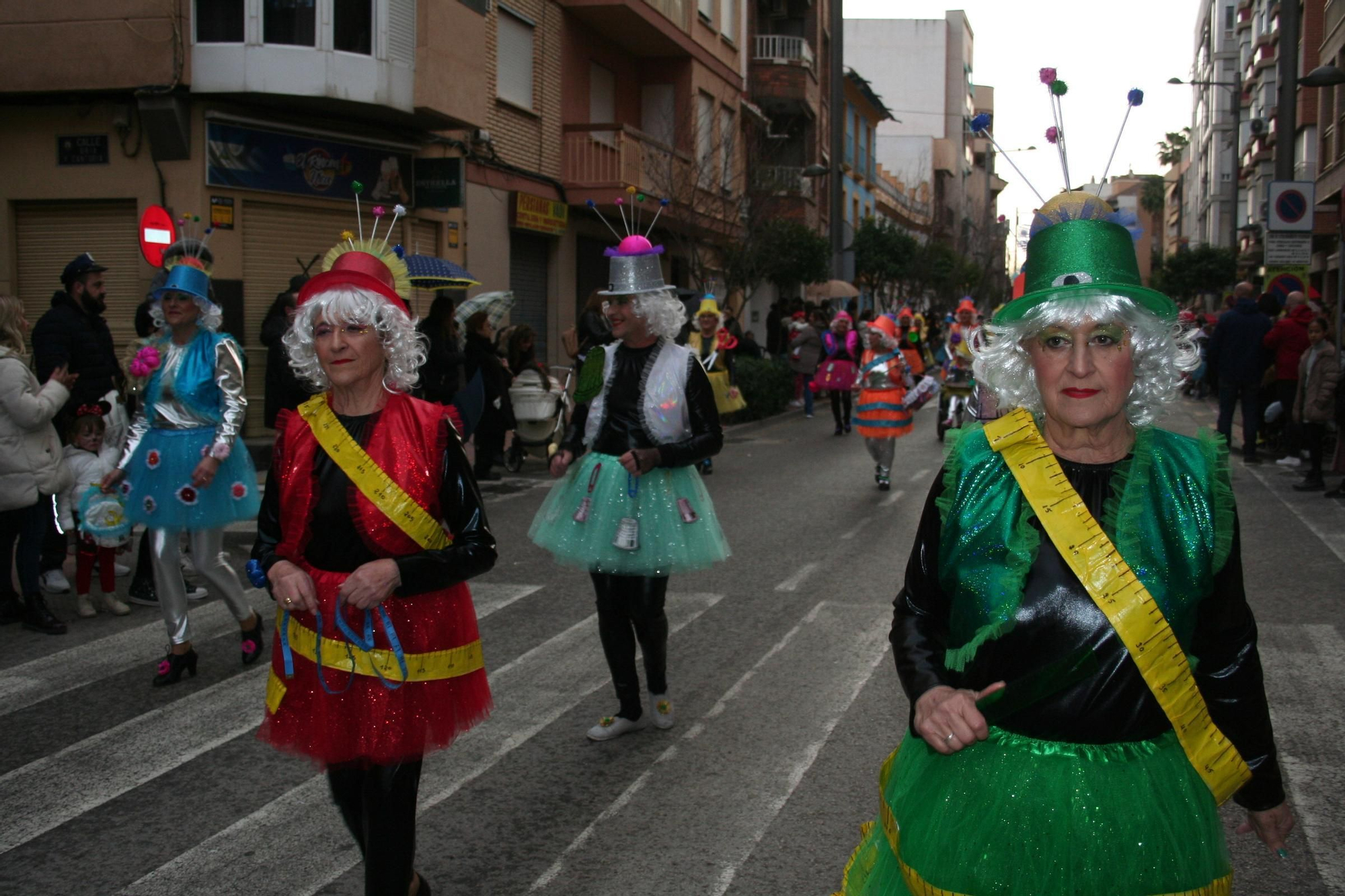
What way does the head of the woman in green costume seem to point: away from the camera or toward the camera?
toward the camera

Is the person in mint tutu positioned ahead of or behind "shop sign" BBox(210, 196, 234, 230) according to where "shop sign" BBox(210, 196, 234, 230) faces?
ahead

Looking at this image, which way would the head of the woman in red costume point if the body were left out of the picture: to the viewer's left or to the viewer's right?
to the viewer's left

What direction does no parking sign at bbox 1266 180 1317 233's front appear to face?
toward the camera

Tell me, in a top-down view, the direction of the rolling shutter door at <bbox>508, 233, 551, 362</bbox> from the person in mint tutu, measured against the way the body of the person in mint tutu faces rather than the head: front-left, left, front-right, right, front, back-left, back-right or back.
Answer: back-right

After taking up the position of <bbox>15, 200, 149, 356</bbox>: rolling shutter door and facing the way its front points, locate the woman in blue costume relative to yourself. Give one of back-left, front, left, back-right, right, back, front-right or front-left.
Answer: front

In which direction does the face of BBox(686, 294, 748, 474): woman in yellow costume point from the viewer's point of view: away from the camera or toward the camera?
toward the camera

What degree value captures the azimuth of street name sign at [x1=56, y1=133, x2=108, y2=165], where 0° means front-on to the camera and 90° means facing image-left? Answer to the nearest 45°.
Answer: approximately 0°

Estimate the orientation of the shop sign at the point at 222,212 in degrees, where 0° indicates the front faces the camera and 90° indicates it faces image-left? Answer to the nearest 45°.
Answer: approximately 0°

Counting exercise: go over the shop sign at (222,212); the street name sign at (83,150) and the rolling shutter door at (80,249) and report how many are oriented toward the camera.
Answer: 3

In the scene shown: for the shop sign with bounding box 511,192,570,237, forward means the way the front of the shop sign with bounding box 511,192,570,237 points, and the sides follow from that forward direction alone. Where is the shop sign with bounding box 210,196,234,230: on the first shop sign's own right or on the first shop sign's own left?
on the first shop sign's own right

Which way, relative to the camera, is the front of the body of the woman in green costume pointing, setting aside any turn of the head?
toward the camera

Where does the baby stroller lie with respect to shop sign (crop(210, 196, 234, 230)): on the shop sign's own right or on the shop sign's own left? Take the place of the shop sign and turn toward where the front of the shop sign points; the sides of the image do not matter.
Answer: on the shop sign's own left

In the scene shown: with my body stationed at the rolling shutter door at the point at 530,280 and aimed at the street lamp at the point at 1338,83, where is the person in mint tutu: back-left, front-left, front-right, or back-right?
front-right

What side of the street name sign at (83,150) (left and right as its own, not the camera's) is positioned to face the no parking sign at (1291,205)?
left
